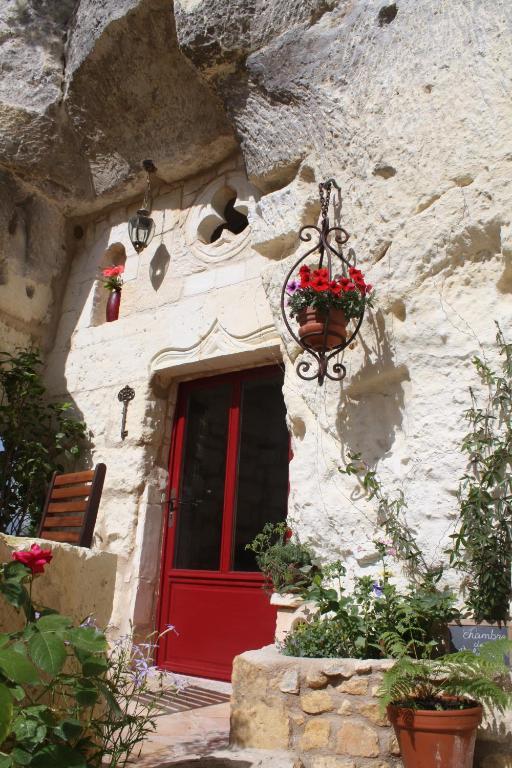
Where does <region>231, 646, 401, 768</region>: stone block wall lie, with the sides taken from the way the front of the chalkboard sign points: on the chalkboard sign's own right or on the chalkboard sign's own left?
on the chalkboard sign's own right

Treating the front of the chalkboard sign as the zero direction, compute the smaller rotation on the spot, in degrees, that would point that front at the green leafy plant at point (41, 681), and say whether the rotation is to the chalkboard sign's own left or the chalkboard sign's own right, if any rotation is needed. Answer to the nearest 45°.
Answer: approximately 45° to the chalkboard sign's own right

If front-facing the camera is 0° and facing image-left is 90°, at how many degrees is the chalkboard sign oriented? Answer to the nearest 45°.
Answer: approximately 0°

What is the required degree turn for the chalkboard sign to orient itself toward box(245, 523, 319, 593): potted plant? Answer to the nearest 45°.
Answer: approximately 135° to its right

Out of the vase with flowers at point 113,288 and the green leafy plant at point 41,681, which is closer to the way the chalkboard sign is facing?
the green leafy plant

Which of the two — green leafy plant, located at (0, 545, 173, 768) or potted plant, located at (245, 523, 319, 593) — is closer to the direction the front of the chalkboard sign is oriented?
the green leafy plant

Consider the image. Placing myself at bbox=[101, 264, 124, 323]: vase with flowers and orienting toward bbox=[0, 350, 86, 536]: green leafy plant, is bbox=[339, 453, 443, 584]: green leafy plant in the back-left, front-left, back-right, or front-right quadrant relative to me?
back-left

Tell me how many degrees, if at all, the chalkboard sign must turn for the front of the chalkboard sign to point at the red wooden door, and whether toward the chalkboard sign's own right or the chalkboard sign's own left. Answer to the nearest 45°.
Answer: approximately 135° to the chalkboard sign's own right
